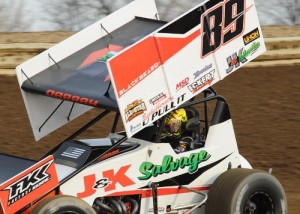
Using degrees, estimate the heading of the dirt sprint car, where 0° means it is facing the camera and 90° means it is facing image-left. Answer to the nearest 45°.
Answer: approximately 45°
